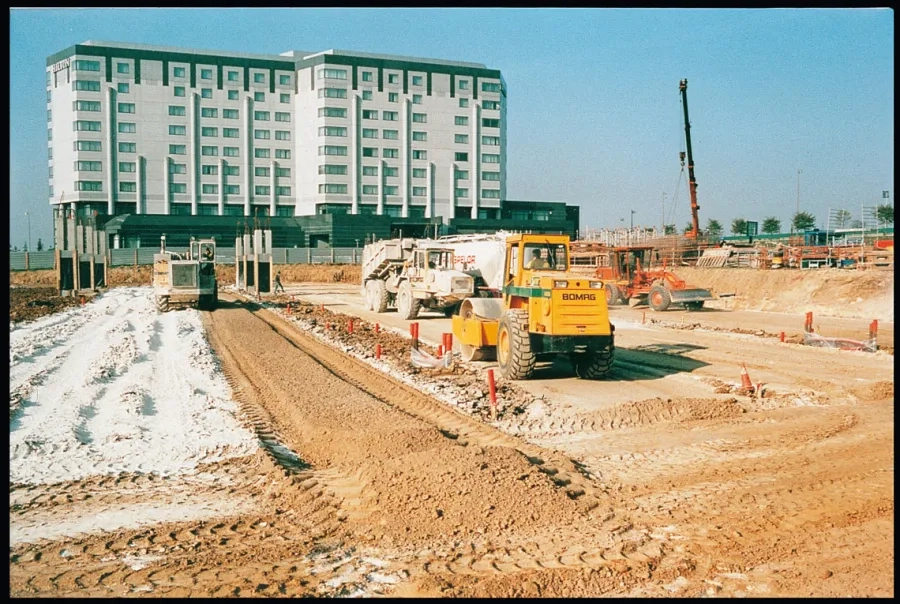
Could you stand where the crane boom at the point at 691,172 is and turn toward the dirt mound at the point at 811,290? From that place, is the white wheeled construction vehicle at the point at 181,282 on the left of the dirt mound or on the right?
right

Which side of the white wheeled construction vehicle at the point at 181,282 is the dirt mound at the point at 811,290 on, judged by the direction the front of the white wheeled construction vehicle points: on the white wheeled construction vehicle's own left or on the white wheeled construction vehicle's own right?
on the white wheeled construction vehicle's own left

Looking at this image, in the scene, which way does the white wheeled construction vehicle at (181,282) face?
toward the camera

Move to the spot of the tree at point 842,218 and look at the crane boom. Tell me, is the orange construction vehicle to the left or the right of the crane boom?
left

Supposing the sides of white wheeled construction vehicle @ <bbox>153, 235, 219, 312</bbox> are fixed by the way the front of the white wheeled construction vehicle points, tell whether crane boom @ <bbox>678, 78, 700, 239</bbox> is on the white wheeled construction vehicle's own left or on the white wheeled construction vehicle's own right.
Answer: on the white wheeled construction vehicle's own left

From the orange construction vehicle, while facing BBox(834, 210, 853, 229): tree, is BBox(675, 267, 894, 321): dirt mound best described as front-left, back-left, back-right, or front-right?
front-right

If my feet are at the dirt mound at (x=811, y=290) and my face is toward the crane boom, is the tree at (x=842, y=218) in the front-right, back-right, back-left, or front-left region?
front-right

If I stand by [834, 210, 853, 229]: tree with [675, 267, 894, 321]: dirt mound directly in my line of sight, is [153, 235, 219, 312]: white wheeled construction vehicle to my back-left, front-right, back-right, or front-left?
front-right

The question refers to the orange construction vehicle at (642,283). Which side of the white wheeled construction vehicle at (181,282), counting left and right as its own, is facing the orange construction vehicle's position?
left
